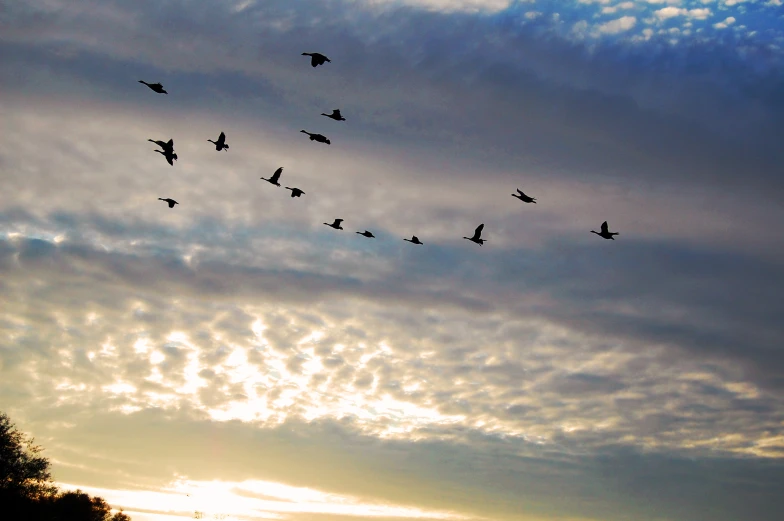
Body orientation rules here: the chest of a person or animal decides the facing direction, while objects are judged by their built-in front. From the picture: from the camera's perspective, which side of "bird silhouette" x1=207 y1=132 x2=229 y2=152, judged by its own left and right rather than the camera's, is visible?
left

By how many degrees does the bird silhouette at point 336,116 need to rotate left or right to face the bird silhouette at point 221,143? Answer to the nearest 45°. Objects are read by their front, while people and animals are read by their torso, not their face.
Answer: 0° — it already faces it

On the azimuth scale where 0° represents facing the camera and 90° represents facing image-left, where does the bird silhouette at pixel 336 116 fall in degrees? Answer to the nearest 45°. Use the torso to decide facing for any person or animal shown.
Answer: approximately 90°

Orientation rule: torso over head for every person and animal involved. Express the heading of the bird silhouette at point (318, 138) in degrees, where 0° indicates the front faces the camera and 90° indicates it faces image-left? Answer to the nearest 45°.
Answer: approximately 90°

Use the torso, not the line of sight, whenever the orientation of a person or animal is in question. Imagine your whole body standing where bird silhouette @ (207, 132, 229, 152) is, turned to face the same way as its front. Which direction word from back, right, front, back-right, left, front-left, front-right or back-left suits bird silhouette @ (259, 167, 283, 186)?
back-right

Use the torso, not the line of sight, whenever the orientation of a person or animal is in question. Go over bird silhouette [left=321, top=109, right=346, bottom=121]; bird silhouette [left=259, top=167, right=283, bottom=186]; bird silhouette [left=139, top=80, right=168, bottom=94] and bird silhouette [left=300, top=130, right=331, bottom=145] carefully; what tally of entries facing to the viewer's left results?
4

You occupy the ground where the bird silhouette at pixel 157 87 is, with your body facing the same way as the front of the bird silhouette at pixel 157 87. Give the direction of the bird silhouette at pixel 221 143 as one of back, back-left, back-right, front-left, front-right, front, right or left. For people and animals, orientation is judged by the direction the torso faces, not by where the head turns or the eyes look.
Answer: back-right

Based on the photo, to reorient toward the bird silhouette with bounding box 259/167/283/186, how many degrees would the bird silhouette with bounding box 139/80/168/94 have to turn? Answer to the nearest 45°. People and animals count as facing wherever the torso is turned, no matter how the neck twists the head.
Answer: approximately 135° to its right

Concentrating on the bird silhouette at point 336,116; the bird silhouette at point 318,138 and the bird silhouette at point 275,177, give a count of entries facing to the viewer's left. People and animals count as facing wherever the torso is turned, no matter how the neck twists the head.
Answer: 3
